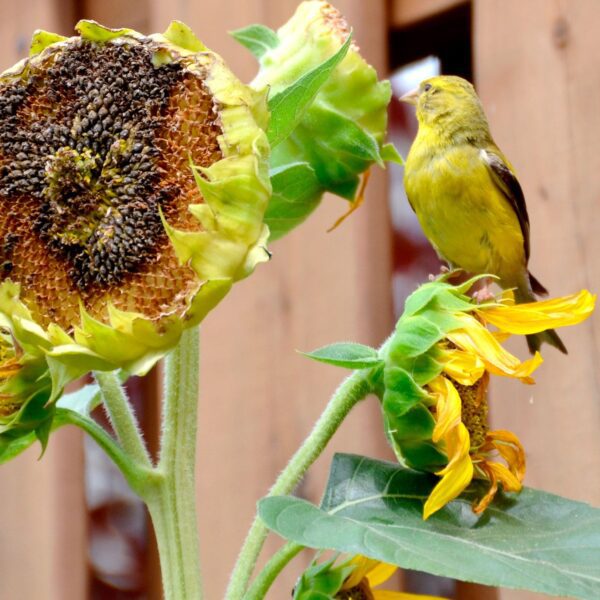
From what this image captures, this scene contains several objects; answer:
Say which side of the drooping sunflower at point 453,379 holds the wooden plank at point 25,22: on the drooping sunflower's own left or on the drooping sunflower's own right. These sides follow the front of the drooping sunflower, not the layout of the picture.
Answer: on the drooping sunflower's own left

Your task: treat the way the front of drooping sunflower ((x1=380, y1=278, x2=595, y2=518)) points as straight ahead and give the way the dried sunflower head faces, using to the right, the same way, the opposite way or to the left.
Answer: to the right

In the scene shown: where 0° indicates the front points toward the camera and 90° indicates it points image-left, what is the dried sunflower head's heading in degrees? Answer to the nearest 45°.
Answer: approximately 0°

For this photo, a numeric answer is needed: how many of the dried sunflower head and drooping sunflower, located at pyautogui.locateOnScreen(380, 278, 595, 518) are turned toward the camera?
1

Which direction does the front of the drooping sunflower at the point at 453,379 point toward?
to the viewer's right

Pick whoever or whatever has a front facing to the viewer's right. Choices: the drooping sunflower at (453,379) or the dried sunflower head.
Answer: the drooping sunflower

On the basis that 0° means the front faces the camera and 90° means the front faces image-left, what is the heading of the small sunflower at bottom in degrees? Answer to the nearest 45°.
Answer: approximately 315°

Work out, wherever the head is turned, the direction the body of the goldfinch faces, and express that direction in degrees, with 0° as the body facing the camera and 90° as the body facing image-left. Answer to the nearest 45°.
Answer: approximately 45°
